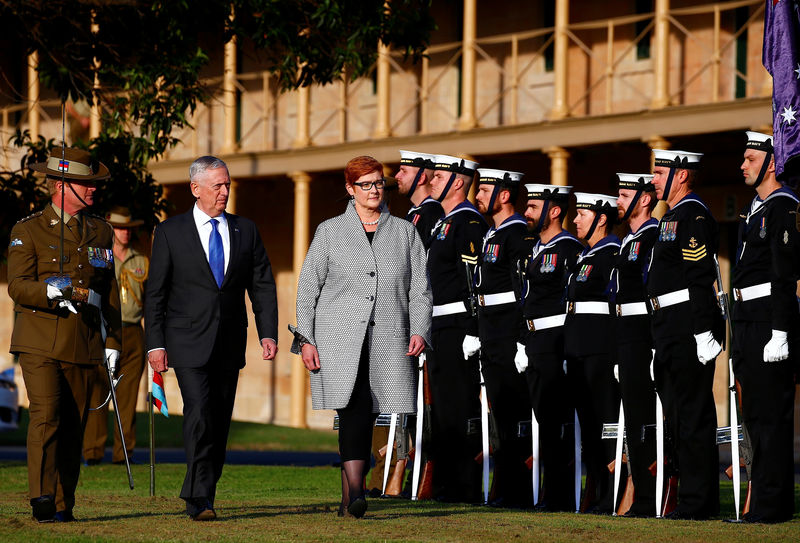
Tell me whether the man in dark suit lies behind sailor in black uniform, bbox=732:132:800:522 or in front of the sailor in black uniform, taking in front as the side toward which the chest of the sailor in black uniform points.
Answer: in front

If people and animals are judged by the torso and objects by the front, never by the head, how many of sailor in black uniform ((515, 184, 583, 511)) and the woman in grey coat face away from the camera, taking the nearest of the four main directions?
0

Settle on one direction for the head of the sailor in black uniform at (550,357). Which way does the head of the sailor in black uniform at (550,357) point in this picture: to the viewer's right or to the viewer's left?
to the viewer's left

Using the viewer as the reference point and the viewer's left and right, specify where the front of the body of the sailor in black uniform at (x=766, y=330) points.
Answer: facing the viewer and to the left of the viewer

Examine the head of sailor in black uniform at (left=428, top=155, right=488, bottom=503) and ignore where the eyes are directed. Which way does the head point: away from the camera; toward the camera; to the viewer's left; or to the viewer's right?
to the viewer's left

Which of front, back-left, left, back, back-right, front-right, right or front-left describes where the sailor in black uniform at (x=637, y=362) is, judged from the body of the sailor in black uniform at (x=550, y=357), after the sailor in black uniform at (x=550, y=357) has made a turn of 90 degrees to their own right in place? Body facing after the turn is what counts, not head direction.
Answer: back

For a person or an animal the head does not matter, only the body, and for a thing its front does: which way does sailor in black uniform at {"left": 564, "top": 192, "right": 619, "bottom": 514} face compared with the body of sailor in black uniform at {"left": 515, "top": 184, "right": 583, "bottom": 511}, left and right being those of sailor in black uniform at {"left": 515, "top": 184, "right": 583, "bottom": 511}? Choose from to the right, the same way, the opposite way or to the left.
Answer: the same way

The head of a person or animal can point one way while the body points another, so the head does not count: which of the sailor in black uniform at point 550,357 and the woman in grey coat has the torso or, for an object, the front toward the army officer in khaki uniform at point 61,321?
the sailor in black uniform

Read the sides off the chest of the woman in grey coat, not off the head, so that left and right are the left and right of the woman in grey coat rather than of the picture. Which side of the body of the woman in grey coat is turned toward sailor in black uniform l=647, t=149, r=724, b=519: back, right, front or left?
left

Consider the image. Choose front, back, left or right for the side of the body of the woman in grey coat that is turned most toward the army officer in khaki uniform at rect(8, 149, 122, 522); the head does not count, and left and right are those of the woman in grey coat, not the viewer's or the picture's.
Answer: right

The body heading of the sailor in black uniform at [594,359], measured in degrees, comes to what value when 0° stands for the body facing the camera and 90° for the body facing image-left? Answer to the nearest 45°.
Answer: approximately 45°

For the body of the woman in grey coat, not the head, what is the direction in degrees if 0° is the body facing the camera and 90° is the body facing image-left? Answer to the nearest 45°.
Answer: approximately 0°

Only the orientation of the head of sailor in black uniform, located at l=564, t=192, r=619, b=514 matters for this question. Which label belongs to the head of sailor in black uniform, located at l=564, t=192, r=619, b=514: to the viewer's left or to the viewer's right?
to the viewer's left

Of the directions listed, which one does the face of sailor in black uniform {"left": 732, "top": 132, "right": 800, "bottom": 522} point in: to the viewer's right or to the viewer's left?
to the viewer's left

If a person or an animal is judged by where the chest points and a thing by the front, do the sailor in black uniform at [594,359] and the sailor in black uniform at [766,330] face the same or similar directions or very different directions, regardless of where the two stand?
same or similar directions

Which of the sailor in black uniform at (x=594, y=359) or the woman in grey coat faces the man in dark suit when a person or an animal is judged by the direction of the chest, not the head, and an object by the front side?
the sailor in black uniform

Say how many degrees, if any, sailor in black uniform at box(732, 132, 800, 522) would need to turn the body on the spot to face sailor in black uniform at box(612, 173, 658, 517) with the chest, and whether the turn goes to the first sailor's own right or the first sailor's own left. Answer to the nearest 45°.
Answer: approximately 90° to the first sailor's own right

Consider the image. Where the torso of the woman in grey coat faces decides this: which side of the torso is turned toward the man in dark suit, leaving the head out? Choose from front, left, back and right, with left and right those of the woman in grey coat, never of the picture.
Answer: right

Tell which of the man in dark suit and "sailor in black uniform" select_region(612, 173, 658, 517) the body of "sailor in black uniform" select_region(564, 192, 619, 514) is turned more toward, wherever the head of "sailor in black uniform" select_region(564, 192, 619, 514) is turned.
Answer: the man in dark suit

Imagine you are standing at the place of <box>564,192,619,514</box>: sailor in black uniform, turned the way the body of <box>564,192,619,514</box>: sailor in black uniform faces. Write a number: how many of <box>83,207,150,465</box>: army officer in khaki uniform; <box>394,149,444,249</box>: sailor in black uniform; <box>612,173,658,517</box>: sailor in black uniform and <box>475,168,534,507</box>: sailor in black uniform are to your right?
3
